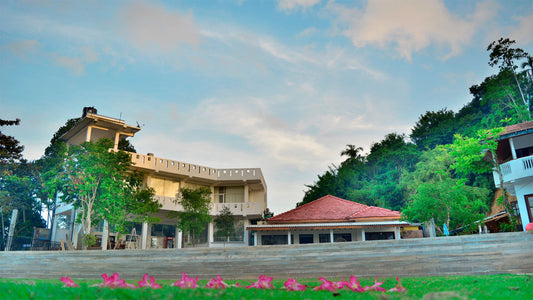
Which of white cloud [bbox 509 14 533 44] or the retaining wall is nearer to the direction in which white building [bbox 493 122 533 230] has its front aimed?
the retaining wall

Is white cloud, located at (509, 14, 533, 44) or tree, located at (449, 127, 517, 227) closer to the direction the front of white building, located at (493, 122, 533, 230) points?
the tree

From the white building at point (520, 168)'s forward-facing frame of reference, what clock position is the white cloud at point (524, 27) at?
The white cloud is roughly at 5 o'clock from the white building.

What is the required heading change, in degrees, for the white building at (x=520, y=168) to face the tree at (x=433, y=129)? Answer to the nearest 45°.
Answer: approximately 135° to its right

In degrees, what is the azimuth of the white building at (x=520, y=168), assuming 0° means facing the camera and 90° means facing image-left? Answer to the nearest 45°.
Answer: approximately 45°
